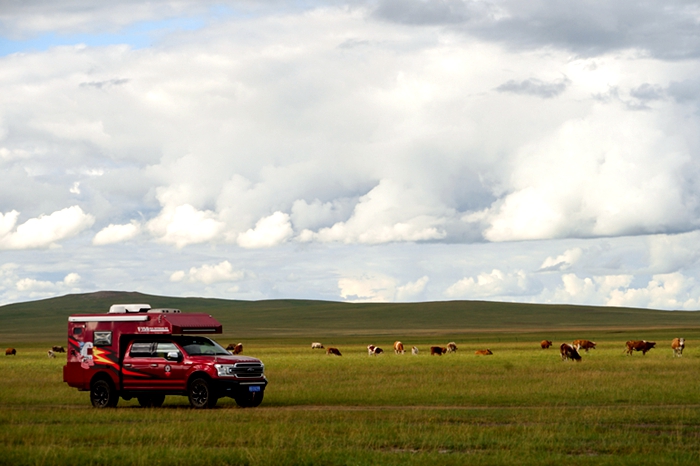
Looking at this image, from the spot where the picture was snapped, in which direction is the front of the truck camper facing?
facing the viewer and to the right of the viewer
